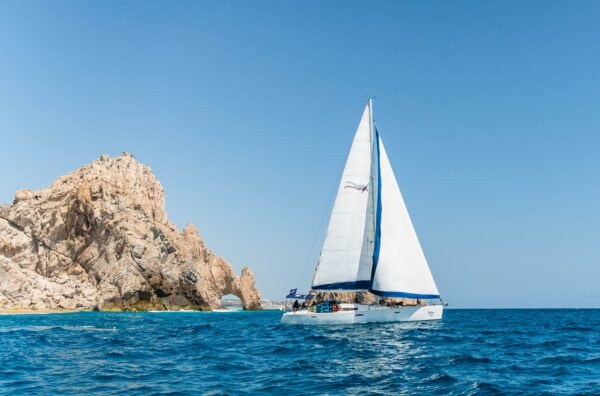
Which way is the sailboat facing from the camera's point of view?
to the viewer's right
